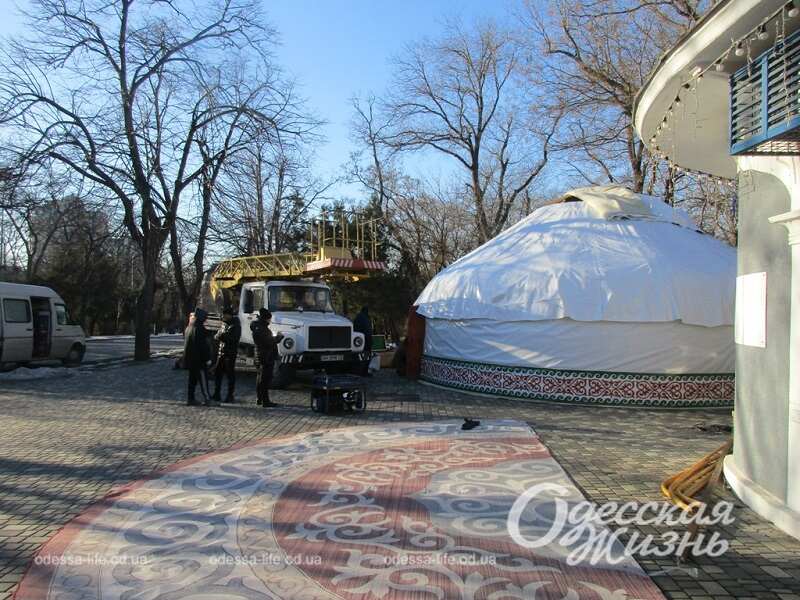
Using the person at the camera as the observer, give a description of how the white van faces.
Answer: facing to the right of the viewer

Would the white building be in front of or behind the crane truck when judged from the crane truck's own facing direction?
in front

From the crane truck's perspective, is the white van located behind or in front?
behind

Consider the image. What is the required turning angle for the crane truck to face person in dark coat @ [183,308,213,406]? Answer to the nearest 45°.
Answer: approximately 90° to its right

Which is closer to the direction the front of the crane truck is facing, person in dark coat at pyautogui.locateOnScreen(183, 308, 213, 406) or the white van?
the person in dark coat

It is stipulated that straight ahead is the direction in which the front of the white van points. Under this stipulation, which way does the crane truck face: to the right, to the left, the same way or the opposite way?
to the right
